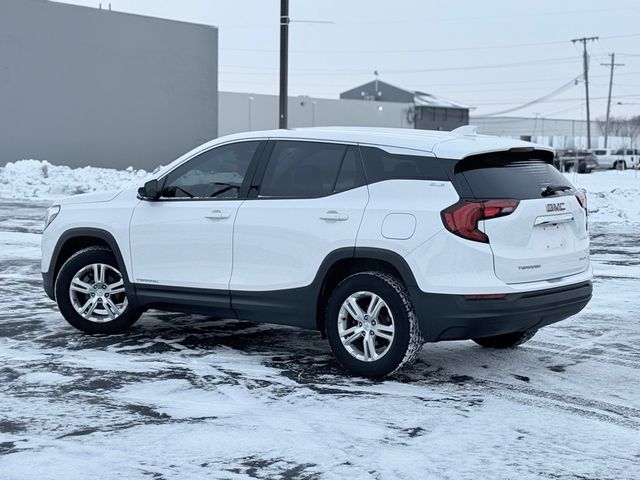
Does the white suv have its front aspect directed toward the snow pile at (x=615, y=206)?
no

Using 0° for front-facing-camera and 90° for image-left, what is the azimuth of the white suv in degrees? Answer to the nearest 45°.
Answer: approximately 135°

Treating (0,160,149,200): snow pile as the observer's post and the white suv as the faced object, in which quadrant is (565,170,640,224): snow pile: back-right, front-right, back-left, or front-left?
front-left

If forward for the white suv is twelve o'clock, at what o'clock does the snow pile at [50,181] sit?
The snow pile is roughly at 1 o'clock from the white suv.
